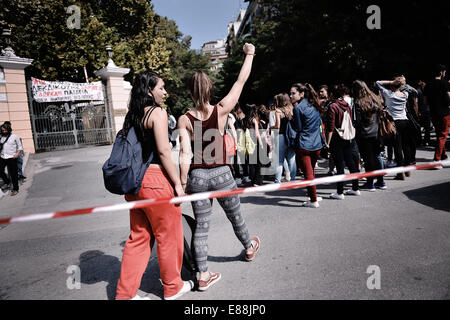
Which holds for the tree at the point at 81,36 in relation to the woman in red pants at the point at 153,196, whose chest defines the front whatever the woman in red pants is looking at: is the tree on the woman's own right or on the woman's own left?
on the woman's own left

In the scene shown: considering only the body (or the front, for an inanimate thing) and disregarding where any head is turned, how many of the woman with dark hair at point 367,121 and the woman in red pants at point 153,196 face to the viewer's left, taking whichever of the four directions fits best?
0

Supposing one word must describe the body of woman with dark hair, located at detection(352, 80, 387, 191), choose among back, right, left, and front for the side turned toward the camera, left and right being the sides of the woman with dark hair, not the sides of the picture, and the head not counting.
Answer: back

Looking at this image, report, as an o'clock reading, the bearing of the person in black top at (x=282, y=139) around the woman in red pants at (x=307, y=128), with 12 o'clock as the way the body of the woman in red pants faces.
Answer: The person in black top is roughly at 1 o'clock from the woman in red pants.

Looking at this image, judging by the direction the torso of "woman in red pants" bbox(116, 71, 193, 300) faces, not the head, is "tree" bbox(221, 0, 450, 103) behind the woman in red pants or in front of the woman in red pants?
in front

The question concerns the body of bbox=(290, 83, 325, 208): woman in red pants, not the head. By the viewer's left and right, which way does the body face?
facing away from the viewer and to the left of the viewer

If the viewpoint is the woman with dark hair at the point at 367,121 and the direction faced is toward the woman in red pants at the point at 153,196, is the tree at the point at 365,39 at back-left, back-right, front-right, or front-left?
back-right

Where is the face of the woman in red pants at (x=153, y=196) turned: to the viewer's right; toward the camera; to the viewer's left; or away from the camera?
to the viewer's right

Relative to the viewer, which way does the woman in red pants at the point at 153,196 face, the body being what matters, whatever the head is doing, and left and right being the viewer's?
facing away from the viewer and to the right of the viewer

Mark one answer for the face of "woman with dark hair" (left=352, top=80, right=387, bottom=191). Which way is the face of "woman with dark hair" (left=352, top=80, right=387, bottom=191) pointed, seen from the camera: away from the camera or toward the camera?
away from the camera

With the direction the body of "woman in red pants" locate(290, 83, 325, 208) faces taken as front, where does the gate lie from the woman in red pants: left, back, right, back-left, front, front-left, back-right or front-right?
front

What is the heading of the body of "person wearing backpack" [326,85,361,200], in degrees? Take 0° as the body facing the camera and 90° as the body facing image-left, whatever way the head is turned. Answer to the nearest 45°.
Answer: approximately 135°

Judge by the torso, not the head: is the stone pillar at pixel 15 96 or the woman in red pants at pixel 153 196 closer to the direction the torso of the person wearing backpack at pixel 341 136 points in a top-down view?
the stone pillar

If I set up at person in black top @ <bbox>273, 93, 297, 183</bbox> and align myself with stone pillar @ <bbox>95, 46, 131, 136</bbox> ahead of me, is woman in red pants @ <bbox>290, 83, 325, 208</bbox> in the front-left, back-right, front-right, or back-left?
back-left
